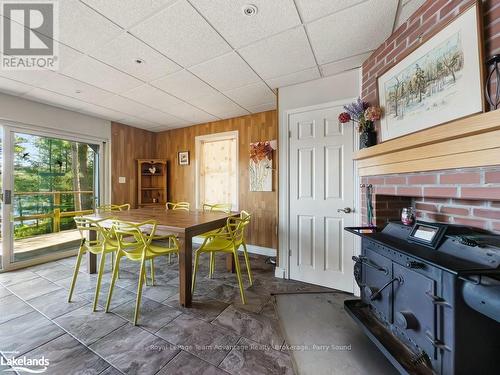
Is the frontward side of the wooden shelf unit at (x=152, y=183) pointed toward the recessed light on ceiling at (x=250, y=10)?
yes

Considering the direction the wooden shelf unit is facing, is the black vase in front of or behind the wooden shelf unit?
in front

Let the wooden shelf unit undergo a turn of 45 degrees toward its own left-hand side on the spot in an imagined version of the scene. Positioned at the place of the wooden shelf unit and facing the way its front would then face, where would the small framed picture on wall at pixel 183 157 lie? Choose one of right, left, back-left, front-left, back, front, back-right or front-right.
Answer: front

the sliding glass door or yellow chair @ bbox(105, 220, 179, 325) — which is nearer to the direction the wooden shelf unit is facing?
the yellow chair

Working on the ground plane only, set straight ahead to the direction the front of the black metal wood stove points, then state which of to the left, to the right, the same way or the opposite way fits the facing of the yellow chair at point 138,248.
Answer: to the right

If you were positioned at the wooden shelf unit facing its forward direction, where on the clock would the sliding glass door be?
The sliding glass door is roughly at 2 o'clock from the wooden shelf unit.

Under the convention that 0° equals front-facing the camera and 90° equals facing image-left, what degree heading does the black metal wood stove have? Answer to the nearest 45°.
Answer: approximately 45°

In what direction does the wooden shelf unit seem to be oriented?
toward the camera

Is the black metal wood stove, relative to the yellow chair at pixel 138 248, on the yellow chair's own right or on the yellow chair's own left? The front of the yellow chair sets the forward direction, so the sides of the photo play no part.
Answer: on the yellow chair's own right

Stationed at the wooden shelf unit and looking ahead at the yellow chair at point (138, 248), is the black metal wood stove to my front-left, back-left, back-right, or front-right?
front-left

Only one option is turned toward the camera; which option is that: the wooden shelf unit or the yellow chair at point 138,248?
the wooden shelf unit

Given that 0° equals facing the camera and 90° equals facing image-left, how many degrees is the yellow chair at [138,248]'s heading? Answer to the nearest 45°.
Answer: approximately 225°

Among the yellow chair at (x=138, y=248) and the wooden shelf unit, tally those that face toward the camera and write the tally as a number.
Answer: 1

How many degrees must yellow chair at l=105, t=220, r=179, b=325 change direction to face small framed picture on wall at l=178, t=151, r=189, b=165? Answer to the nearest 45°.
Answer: approximately 45° to its left

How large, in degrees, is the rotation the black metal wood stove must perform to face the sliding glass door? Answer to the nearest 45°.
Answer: approximately 45° to its right
